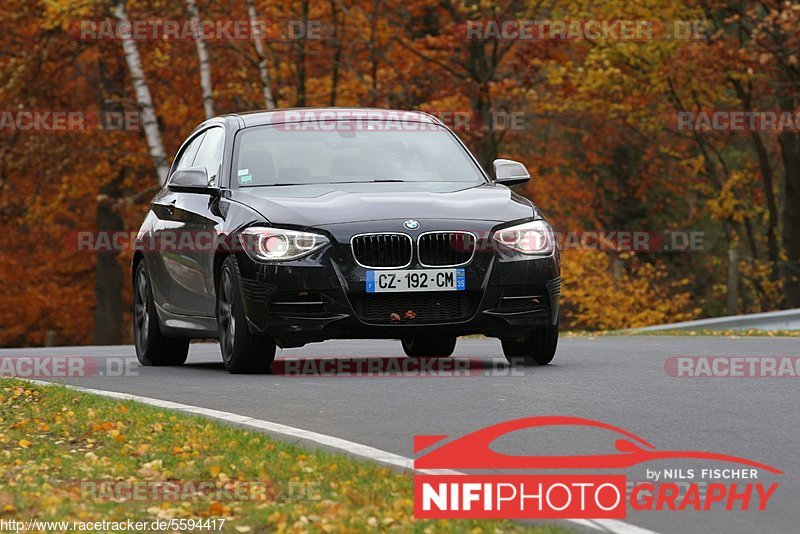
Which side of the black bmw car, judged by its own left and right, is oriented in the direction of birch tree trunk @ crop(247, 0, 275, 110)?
back

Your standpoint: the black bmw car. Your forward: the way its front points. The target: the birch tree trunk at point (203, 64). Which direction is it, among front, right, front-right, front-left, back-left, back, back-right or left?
back

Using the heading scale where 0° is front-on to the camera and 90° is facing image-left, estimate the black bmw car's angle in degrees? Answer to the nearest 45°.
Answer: approximately 0°

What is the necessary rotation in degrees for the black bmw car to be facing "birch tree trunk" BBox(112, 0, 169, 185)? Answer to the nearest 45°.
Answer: approximately 180°
